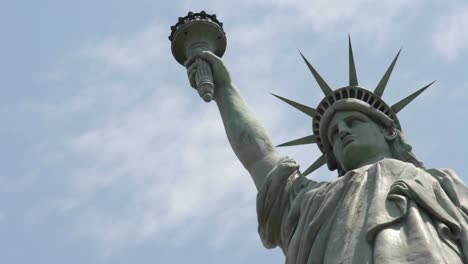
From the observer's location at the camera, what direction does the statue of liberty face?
facing the viewer and to the left of the viewer
